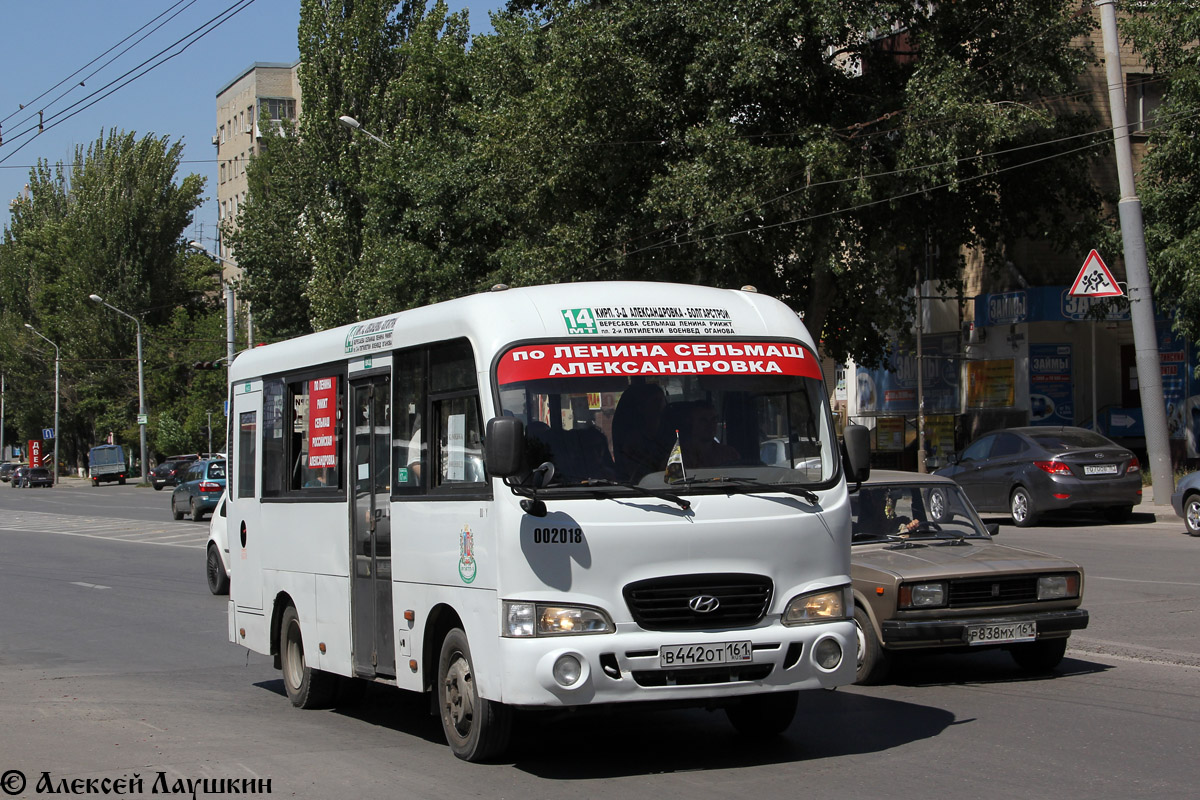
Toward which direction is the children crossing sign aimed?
toward the camera

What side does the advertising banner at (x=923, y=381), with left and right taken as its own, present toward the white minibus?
front

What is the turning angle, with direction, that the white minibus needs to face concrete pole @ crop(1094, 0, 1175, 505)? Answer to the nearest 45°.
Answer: approximately 90° to its left

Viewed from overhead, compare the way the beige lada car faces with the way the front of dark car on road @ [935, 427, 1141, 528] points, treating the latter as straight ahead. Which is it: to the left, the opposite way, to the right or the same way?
the opposite way

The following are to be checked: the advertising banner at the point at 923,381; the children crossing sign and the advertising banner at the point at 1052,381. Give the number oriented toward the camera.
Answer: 3

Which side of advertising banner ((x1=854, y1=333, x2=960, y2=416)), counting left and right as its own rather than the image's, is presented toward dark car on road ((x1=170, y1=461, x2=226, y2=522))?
right

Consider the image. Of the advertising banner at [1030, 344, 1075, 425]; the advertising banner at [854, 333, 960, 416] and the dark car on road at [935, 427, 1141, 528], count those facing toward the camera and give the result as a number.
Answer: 2

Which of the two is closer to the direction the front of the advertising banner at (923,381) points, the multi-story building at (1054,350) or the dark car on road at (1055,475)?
the dark car on road

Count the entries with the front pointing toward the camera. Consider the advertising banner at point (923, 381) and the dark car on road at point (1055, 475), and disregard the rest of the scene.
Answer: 1

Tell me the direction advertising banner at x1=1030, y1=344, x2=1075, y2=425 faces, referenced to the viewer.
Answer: facing the viewer

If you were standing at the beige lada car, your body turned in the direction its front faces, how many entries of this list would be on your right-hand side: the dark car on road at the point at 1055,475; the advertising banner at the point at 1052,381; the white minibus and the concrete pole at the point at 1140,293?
1

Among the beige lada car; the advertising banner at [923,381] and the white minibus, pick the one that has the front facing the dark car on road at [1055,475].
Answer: the advertising banner

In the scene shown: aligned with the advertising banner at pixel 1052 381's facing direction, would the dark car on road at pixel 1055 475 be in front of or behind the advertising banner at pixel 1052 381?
in front

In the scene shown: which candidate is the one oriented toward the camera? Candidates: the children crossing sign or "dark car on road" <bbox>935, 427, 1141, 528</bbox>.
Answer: the children crossing sign

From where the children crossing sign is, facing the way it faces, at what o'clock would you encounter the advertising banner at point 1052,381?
The advertising banner is roughly at 6 o'clock from the children crossing sign.

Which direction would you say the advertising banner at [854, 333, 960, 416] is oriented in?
toward the camera
